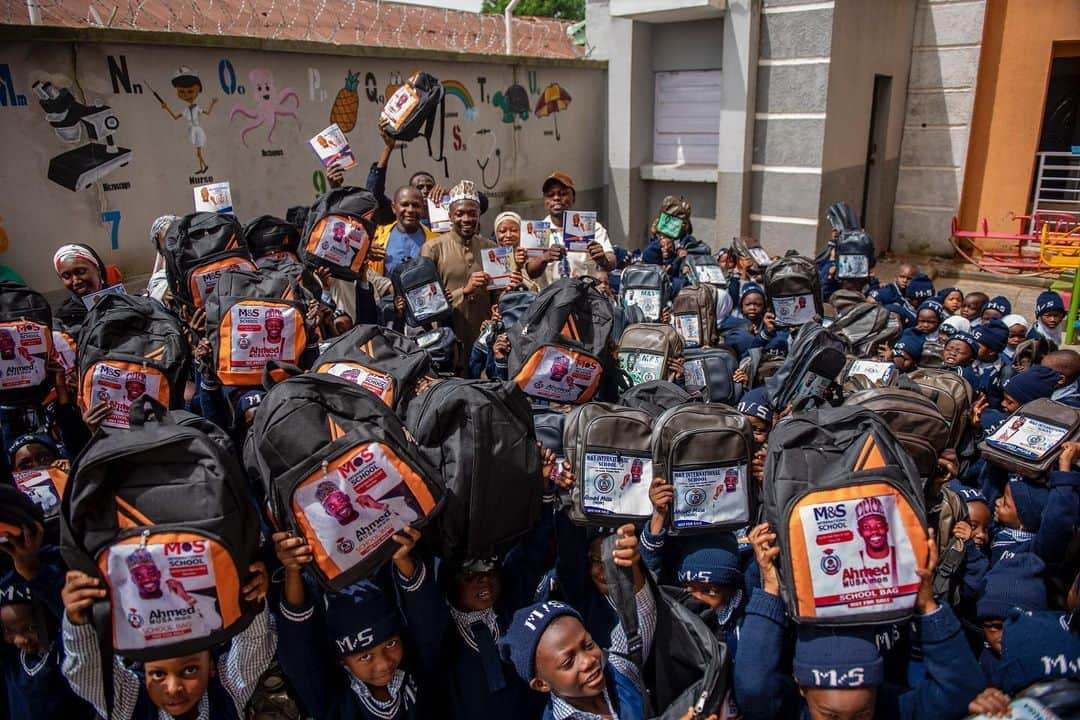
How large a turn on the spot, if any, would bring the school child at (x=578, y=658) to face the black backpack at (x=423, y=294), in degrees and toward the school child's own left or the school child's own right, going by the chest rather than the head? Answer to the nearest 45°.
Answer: approximately 135° to the school child's own left

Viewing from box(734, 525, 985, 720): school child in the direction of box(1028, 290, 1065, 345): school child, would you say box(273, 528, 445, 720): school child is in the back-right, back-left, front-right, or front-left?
back-left

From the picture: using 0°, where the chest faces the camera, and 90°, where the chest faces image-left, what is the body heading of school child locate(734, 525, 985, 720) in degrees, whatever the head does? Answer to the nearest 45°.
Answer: approximately 0°

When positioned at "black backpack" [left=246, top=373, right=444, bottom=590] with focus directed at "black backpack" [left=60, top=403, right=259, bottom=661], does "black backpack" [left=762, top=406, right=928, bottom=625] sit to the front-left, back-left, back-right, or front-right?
back-left

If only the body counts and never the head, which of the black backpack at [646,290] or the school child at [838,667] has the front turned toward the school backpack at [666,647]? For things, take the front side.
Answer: the black backpack

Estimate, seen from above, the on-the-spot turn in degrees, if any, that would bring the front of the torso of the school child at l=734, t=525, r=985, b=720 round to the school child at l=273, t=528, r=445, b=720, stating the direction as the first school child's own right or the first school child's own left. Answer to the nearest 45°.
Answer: approximately 90° to the first school child's own right

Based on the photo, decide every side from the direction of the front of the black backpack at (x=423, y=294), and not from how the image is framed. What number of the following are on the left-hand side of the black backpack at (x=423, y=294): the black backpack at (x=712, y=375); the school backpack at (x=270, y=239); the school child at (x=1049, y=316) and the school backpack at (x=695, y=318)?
3
